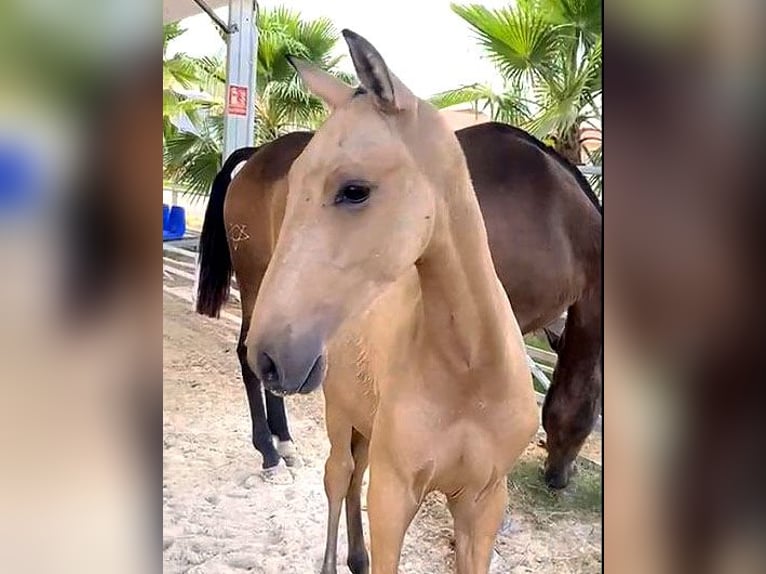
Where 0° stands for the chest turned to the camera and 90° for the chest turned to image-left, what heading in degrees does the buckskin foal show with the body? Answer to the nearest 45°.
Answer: approximately 315°
